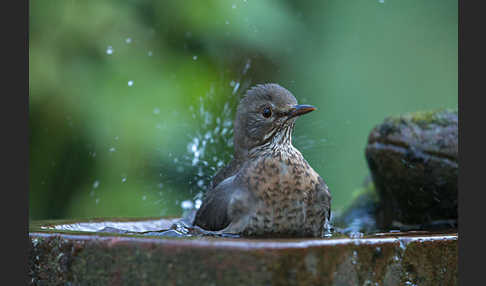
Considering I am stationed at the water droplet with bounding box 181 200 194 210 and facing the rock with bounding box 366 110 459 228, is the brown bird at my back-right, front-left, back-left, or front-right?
front-right

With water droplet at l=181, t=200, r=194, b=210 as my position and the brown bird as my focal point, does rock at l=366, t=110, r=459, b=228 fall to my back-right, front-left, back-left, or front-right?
front-left

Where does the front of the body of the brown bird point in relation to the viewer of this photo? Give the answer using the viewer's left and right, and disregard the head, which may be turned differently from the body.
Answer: facing the viewer and to the right of the viewer

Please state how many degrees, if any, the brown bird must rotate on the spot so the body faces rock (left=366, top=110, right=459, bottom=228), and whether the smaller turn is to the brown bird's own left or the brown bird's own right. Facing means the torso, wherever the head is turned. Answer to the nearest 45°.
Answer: approximately 90° to the brown bird's own left
